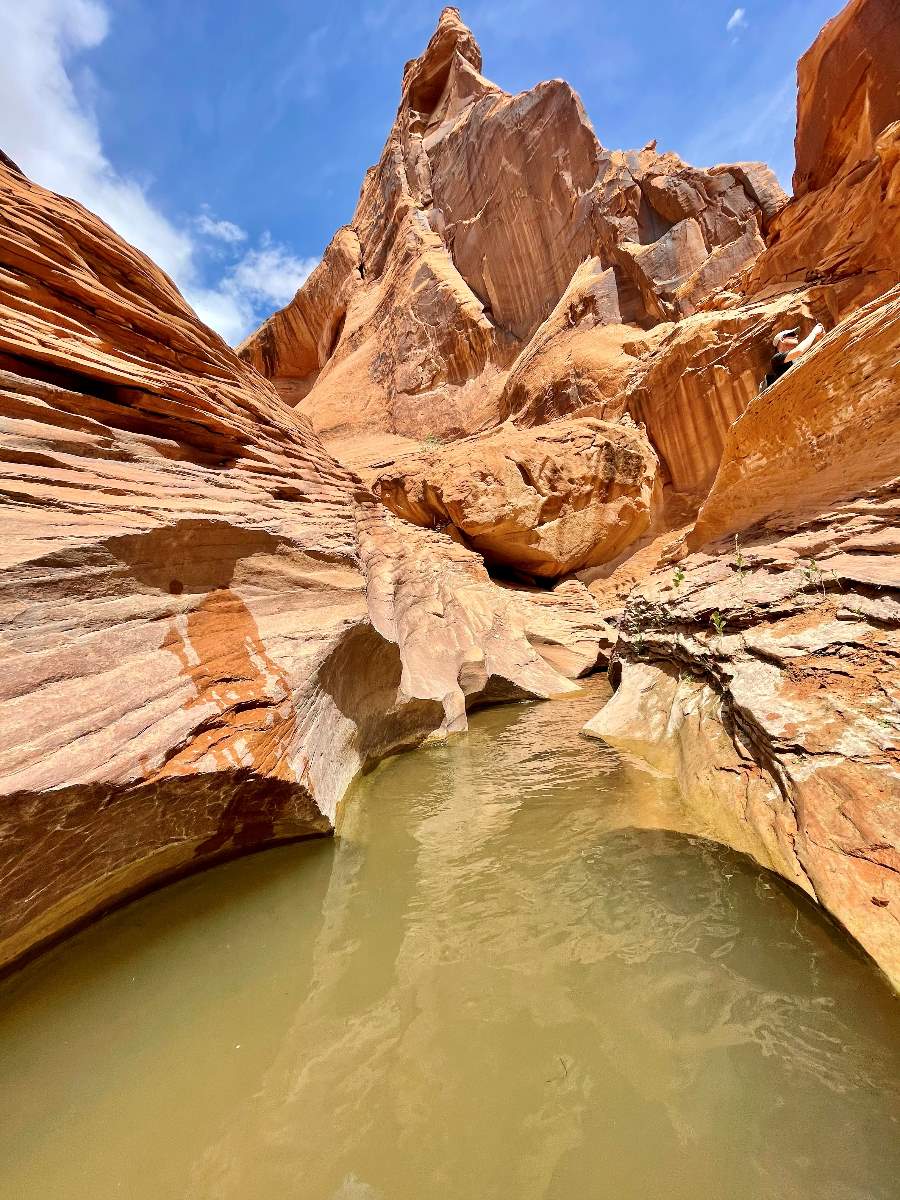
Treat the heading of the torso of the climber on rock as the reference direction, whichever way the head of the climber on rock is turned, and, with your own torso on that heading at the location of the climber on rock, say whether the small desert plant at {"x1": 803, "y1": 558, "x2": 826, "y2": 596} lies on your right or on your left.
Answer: on your right

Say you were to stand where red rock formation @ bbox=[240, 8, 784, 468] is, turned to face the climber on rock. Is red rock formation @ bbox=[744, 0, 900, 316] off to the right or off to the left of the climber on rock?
left

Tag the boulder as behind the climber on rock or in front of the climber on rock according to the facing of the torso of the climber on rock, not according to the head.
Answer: behind

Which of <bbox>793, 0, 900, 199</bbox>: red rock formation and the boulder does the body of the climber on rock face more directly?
the red rock formation

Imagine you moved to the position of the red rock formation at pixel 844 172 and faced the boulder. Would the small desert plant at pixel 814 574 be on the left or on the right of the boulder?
left

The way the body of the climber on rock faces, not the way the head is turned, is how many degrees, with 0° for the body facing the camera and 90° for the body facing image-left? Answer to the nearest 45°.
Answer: approximately 270°
